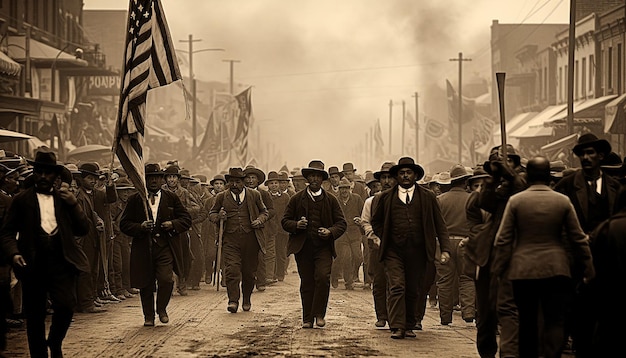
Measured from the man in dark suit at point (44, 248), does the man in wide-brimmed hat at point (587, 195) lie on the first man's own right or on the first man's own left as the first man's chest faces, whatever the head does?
on the first man's own left

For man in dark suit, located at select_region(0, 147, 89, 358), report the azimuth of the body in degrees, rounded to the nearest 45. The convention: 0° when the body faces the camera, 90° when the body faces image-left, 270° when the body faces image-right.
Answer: approximately 0°

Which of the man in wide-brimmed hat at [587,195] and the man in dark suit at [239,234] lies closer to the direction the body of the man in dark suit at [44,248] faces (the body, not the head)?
the man in wide-brimmed hat

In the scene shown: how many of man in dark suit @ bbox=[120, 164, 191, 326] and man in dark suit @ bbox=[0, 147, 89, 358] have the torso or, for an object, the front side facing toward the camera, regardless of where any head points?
2

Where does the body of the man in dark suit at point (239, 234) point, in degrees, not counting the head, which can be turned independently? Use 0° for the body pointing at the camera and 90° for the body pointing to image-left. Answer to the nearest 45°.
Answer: approximately 0°

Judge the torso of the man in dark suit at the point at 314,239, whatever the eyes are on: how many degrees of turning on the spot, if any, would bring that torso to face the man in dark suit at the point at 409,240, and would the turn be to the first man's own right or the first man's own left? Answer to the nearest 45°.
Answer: approximately 45° to the first man's own left
